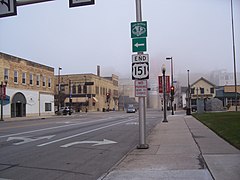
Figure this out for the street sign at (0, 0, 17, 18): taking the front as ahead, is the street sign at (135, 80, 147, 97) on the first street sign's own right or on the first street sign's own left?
on the first street sign's own left

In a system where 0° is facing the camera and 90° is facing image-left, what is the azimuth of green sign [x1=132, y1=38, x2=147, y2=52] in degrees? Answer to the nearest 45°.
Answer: approximately 0°

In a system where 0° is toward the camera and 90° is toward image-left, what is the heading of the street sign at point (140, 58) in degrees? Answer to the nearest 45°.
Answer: approximately 0°

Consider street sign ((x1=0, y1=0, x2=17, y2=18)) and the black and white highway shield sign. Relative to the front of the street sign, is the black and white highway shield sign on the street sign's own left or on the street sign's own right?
on the street sign's own left
